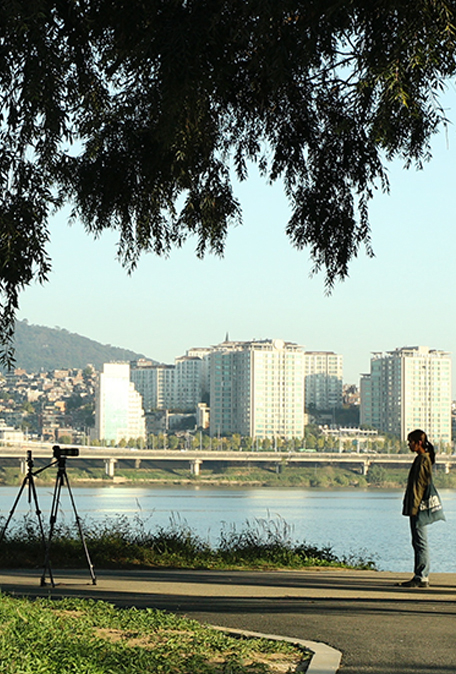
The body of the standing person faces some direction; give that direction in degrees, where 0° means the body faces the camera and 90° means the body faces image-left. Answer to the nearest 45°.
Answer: approximately 90°

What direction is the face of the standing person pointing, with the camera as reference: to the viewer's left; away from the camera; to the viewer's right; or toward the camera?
to the viewer's left
